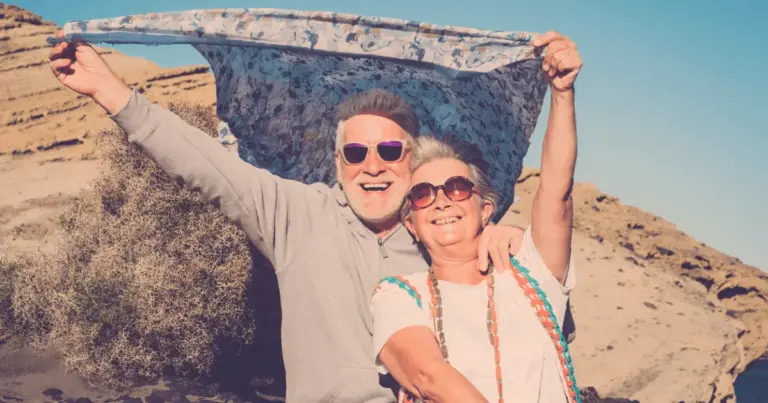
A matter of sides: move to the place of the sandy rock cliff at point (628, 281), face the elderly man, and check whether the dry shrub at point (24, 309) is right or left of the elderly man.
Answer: right

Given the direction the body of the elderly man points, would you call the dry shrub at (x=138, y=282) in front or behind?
behind

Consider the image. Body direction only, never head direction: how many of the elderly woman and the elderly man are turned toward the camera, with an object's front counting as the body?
2

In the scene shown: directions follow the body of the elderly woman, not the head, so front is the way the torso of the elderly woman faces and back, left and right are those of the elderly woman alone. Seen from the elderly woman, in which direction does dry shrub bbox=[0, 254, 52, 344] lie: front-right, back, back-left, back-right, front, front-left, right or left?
back-right

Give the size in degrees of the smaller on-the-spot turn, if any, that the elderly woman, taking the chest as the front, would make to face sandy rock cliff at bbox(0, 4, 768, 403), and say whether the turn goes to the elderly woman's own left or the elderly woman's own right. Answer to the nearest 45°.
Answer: approximately 180°

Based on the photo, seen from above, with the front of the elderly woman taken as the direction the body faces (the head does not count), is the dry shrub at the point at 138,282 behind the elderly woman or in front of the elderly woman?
behind

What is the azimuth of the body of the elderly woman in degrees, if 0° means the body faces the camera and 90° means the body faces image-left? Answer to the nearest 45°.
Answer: approximately 0°

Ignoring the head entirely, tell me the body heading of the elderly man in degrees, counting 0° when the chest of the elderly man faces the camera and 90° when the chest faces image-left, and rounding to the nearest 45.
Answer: approximately 0°
